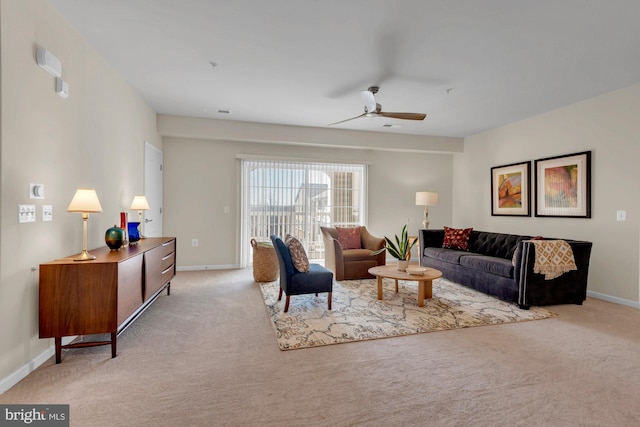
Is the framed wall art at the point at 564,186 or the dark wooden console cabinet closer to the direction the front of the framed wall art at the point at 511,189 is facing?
the dark wooden console cabinet

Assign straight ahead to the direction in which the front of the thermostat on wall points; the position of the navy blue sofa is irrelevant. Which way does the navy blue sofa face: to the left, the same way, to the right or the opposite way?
the opposite way

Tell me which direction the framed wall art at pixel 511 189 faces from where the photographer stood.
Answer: facing the viewer and to the left of the viewer

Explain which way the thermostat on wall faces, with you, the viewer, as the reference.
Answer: facing the viewer and to the right of the viewer

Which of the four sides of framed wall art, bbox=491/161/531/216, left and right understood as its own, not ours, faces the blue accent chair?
front

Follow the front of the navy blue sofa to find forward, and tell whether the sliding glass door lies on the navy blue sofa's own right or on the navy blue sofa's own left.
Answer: on the navy blue sofa's own right

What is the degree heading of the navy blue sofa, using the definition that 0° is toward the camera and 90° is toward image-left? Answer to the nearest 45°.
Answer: approximately 45°

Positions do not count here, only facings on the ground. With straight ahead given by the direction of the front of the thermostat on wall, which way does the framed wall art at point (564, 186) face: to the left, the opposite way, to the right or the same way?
the opposite way
